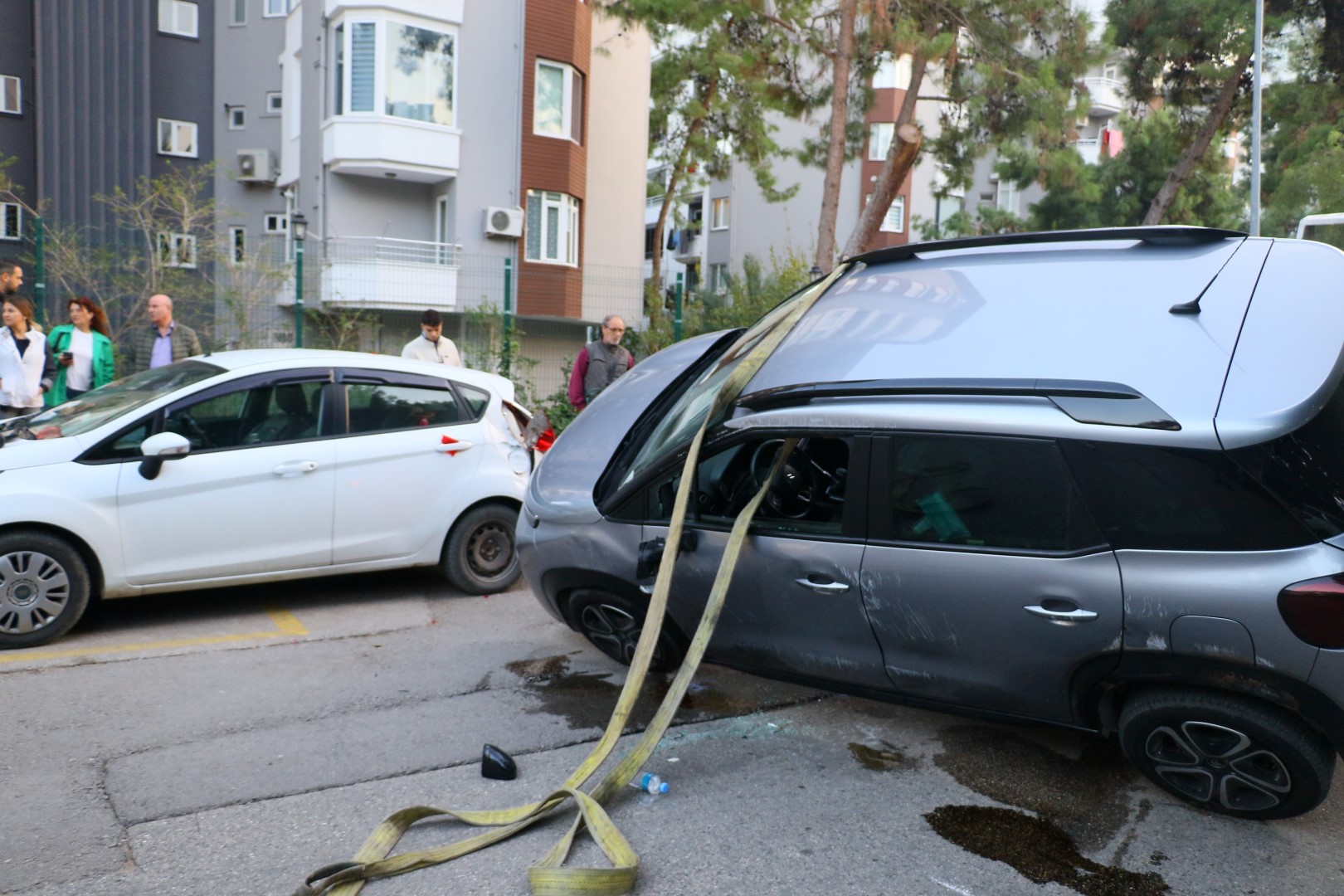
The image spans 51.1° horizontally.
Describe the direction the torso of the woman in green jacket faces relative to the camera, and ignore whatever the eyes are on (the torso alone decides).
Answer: toward the camera

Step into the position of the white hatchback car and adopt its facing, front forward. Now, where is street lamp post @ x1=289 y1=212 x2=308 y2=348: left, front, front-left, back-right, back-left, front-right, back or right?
right

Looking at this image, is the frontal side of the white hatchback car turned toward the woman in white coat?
no

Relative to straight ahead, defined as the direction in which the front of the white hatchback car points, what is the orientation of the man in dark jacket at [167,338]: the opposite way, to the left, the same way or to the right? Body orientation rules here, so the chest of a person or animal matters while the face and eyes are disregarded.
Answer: to the left

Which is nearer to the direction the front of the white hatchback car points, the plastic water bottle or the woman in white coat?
the woman in white coat

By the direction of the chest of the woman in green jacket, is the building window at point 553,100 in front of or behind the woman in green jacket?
behind

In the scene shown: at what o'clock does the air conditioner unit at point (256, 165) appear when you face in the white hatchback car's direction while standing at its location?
The air conditioner unit is roughly at 3 o'clock from the white hatchback car.

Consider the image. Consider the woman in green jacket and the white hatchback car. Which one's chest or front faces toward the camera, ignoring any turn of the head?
the woman in green jacket

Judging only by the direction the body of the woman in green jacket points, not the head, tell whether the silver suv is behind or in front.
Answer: in front

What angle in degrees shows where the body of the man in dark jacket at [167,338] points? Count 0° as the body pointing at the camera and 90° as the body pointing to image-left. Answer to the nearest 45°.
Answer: approximately 0°

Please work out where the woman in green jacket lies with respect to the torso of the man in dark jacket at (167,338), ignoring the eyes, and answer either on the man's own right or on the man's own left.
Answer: on the man's own right

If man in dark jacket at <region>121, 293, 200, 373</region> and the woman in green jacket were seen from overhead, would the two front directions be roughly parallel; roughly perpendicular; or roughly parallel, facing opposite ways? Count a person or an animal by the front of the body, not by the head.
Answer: roughly parallel

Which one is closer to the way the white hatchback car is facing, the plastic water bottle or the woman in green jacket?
the woman in green jacket

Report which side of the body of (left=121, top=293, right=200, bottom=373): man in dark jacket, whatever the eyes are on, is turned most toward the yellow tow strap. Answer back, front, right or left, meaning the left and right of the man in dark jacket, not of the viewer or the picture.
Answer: front

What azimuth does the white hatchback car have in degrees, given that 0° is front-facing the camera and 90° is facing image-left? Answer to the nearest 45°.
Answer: approximately 90°

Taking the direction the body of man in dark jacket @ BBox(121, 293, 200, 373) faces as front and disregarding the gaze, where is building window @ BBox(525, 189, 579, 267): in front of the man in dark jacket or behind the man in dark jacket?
behind
